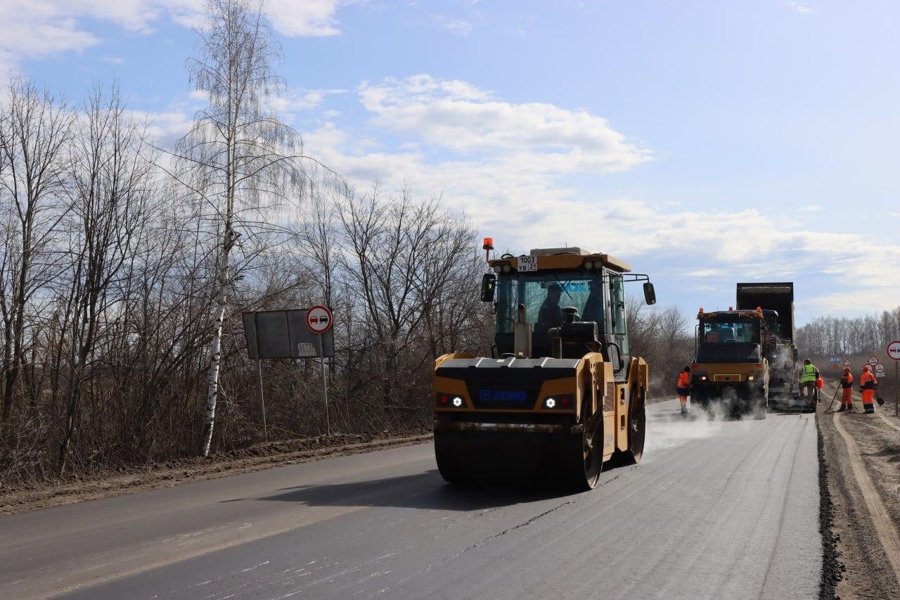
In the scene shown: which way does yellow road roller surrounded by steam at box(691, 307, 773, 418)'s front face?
toward the camera

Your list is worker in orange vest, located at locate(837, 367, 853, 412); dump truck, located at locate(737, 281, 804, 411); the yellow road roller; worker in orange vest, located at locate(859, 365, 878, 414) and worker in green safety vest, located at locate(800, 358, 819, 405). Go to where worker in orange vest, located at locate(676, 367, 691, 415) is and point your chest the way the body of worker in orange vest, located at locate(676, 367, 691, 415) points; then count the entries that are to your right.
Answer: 1

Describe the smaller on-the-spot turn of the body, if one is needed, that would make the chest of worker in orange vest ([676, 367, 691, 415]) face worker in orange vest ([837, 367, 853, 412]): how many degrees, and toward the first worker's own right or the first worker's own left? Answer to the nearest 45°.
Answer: approximately 45° to the first worker's own left

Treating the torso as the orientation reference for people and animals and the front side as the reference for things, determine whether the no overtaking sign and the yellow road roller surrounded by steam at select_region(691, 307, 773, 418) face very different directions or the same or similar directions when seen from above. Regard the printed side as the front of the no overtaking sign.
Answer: same or similar directions

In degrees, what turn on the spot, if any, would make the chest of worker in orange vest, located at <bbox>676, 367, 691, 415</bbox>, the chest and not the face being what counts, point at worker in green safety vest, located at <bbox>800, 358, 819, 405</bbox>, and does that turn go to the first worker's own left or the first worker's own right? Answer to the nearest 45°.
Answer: approximately 45° to the first worker's own left

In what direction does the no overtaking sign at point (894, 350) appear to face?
toward the camera
